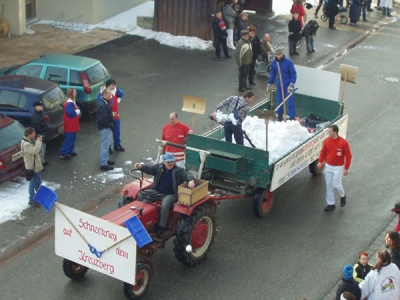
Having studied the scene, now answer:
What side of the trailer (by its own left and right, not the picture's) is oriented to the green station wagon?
right

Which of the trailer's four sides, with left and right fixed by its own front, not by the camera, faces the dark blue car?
right

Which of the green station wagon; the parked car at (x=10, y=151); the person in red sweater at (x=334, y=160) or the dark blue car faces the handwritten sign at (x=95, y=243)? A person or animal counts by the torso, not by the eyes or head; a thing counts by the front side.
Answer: the person in red sweater

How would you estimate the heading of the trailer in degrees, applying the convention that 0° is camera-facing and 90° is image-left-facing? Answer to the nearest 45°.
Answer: approximately 45°

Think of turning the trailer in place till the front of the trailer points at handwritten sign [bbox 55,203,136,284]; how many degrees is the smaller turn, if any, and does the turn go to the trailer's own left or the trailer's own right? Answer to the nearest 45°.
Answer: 0° — it already faces it

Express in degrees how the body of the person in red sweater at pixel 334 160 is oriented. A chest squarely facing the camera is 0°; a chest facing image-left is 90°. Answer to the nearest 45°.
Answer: approximately 45°

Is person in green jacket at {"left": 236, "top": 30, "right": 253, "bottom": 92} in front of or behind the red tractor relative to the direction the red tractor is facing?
behind

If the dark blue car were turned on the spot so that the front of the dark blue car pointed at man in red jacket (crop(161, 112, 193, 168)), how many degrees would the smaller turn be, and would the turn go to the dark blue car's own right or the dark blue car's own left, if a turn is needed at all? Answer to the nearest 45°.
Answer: approximately 180°

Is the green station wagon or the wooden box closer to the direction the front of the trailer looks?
the wooden box

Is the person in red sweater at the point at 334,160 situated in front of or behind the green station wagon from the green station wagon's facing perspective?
behind

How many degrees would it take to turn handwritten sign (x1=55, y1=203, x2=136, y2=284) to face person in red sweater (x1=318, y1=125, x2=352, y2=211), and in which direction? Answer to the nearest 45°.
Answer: approximately 180°

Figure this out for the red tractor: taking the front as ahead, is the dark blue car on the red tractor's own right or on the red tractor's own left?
on the red tractor's own right

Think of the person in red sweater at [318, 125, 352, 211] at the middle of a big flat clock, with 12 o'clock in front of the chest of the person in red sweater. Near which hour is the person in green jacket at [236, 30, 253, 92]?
The person in green jacket is roughly at 4 o'clock from the person in red sweater.
